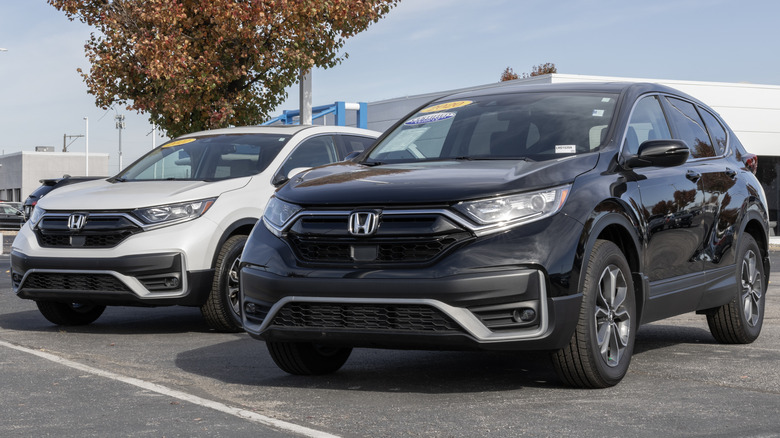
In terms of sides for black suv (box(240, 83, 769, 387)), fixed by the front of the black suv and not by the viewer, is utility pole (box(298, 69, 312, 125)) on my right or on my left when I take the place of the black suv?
on my right

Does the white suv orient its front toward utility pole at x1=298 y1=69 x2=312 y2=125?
no

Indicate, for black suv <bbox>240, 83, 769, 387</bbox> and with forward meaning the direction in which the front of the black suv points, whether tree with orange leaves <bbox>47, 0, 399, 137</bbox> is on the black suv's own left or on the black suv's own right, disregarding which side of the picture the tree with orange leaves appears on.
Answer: on the black suv's own right

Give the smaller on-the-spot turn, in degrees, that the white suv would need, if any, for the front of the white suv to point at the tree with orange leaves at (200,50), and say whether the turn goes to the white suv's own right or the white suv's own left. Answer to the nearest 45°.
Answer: approximately 135° to the white suv's own right

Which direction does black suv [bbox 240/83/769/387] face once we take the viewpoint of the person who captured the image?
facing the viewer and to the left of the viewer
